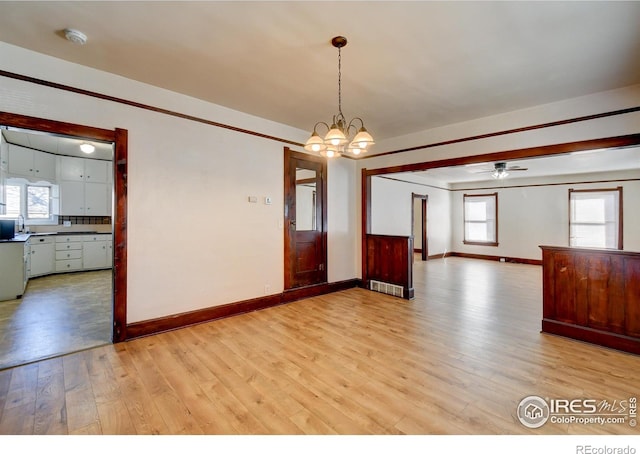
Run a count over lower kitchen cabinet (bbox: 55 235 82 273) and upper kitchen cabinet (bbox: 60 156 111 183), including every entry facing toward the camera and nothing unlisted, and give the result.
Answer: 2

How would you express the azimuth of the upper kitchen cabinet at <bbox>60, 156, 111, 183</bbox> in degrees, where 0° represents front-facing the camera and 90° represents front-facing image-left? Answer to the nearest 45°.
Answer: approximately 0°

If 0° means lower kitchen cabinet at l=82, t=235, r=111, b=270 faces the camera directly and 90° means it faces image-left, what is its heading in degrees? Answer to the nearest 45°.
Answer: approximately 0°

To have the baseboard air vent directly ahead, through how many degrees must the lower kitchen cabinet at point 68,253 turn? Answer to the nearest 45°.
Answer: approximately 45° to its left
